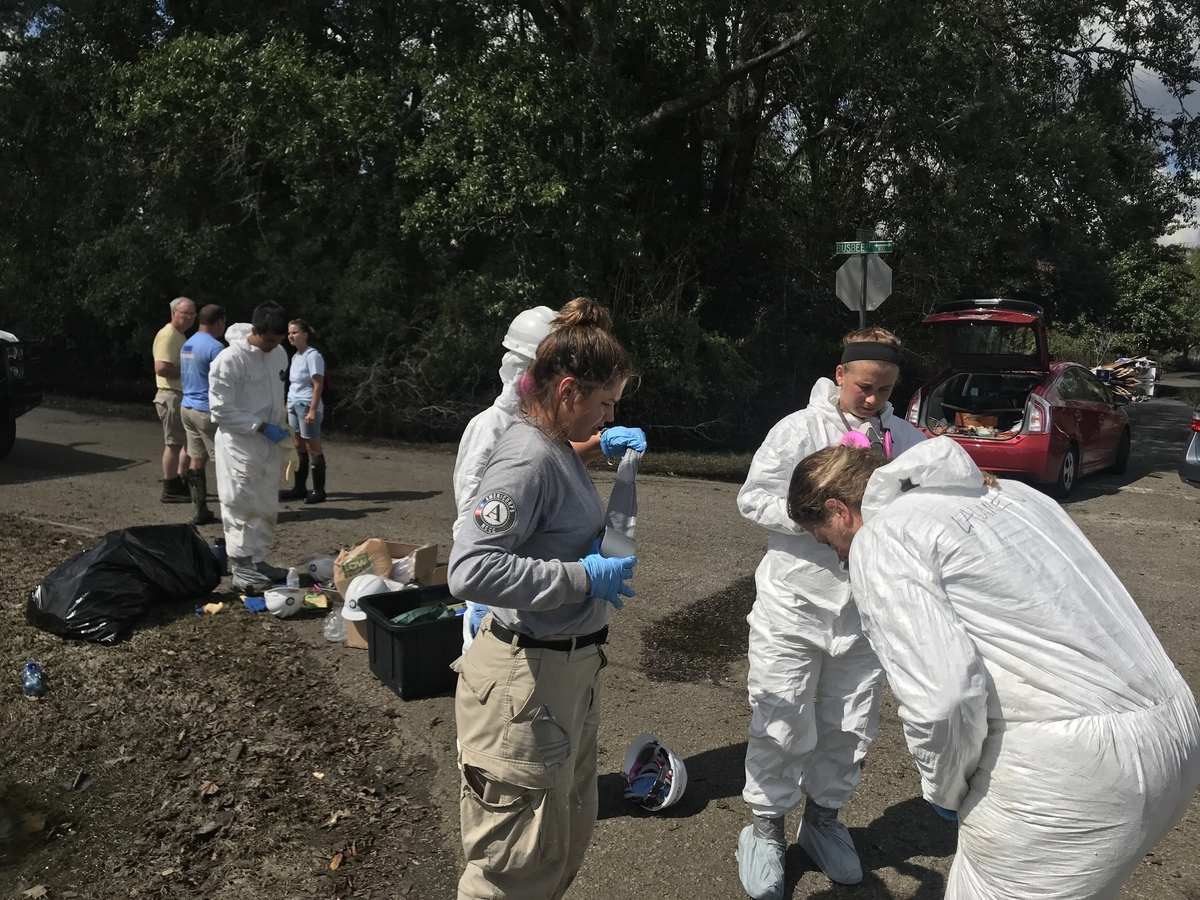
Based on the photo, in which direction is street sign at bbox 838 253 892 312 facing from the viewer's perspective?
away from the camera

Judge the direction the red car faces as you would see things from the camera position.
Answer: facing away from the viewer and to the right of the viewer

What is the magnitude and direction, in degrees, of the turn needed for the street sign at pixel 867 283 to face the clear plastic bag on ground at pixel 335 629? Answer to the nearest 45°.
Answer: approximately 180°

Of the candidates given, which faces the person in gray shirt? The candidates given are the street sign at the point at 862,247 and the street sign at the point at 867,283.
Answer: the street sign at the point at 862,247

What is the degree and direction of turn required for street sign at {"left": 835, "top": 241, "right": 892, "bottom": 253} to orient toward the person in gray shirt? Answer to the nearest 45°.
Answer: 0° — it already faces them

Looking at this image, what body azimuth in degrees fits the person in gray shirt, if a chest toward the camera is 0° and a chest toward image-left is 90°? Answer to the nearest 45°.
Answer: approximately 270°

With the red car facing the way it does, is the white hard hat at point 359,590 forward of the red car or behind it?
behind

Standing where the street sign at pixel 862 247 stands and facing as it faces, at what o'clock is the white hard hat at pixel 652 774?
The white hard hat is roughly at 12 o'clock from the street sign.

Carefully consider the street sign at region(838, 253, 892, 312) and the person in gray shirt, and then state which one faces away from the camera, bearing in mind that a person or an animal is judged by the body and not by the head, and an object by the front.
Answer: the street sign
